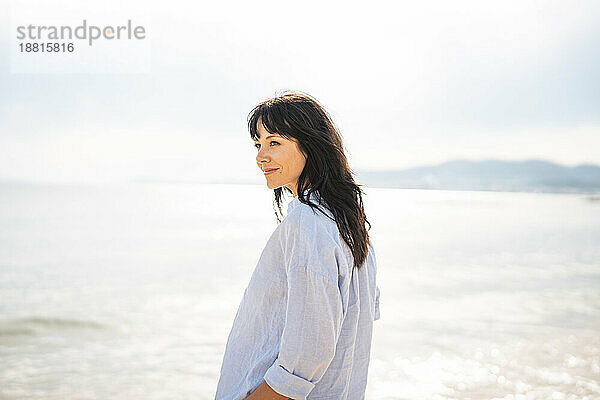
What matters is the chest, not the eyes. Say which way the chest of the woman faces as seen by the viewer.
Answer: to the viewer's left
